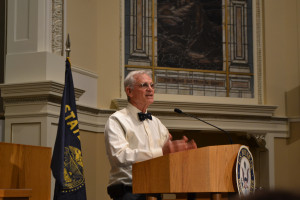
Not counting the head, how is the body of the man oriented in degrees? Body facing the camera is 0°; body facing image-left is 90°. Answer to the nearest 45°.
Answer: approximately 315°

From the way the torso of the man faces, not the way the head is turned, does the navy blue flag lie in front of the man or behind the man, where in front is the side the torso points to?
behind

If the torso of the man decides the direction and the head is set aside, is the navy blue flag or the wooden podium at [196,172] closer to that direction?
the wooden podium

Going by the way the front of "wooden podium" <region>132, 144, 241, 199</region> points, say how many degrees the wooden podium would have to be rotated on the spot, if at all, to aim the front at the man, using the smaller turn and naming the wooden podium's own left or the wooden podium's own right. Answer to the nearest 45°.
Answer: approximately 135° to the wooden podium's own left
